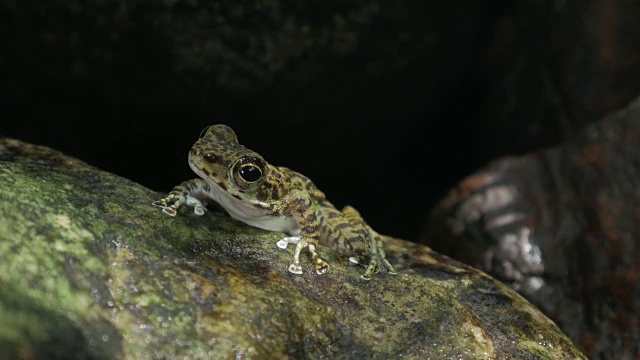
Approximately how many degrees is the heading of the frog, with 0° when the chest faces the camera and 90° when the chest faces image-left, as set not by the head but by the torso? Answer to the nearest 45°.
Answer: approximately 45°
